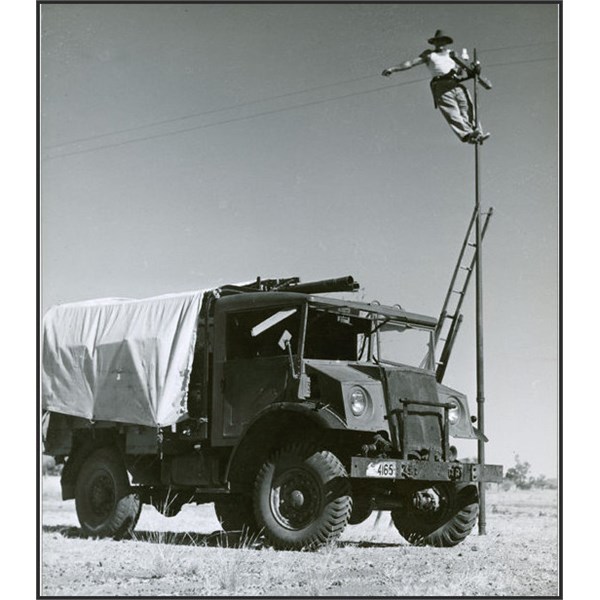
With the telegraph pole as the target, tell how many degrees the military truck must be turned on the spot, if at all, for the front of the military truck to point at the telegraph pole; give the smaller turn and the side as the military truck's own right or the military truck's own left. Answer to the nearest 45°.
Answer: approximately 90° to the military truck's own left

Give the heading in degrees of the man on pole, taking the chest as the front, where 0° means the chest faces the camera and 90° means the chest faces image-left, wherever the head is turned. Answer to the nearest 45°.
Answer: approximately 315°
